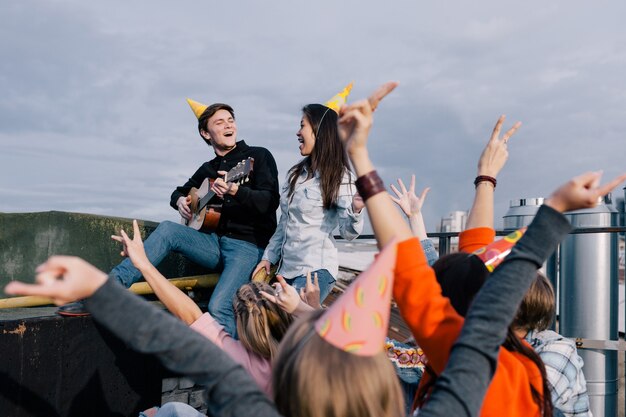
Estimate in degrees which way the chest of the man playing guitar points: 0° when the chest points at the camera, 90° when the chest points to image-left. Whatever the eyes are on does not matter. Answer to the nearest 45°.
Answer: approximately 45°

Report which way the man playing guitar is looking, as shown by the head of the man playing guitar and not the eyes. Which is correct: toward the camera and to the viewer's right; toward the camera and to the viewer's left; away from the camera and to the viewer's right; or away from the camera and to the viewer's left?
toward the camera and to the viewer's right

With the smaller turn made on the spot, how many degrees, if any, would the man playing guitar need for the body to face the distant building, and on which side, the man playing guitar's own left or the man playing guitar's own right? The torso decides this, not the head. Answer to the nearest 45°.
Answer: approximately 180°

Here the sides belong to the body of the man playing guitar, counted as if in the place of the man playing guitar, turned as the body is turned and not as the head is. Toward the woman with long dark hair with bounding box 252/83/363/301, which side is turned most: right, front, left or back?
left

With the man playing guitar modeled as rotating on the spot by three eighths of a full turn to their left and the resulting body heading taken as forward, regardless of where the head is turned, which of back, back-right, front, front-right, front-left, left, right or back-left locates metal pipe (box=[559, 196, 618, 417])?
front

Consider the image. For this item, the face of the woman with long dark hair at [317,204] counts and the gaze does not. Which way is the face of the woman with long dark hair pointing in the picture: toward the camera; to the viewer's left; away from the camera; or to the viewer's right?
to the viewer's left
